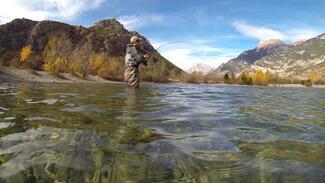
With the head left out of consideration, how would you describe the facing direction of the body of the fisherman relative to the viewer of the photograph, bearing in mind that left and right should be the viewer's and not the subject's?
facing to the right of the viewer
